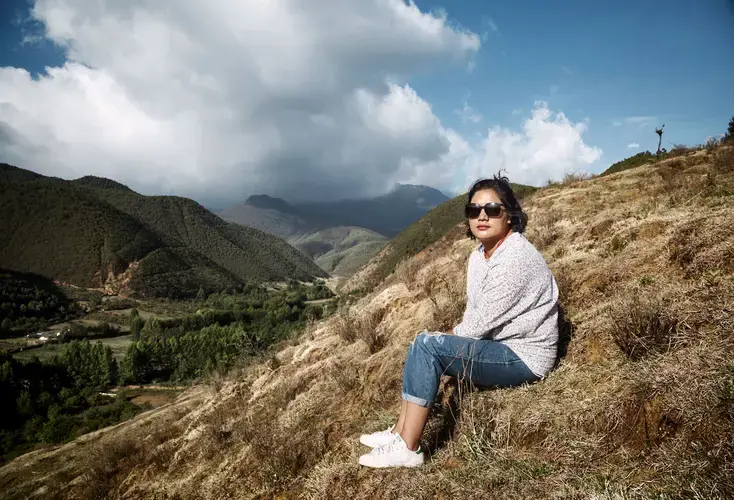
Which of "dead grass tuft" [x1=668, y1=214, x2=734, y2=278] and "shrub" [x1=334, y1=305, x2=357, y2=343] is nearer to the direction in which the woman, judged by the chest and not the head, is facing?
the shrub

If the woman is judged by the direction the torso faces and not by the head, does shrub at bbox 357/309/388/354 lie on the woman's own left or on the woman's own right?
on the woman's own right

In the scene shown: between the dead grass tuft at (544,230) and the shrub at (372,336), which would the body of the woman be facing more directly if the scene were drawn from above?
the shrub

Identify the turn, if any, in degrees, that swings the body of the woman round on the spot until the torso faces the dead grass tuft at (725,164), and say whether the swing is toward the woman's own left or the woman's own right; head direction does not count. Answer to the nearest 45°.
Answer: approximately 135° to the woman's own right

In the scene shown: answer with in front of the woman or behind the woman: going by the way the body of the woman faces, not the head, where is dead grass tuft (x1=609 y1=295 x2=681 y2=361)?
behind

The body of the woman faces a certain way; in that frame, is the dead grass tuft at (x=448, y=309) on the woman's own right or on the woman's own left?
on the woman's own right

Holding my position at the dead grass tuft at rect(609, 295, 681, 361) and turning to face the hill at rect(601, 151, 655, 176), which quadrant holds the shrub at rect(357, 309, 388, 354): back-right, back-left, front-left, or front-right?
front-left

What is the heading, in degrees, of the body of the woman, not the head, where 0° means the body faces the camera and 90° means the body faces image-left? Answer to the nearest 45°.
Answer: approximately 90°

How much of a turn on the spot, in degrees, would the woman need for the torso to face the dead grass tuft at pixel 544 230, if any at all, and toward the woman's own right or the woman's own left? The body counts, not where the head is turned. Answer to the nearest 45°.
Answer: approximately 90° to the woman's own right

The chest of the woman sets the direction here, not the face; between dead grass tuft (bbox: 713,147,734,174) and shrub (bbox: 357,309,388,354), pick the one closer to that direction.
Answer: the shrub

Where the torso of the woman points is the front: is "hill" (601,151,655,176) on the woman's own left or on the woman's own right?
on the woman's own right

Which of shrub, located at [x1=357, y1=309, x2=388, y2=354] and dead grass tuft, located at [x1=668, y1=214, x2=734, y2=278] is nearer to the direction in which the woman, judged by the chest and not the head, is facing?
the shrub
